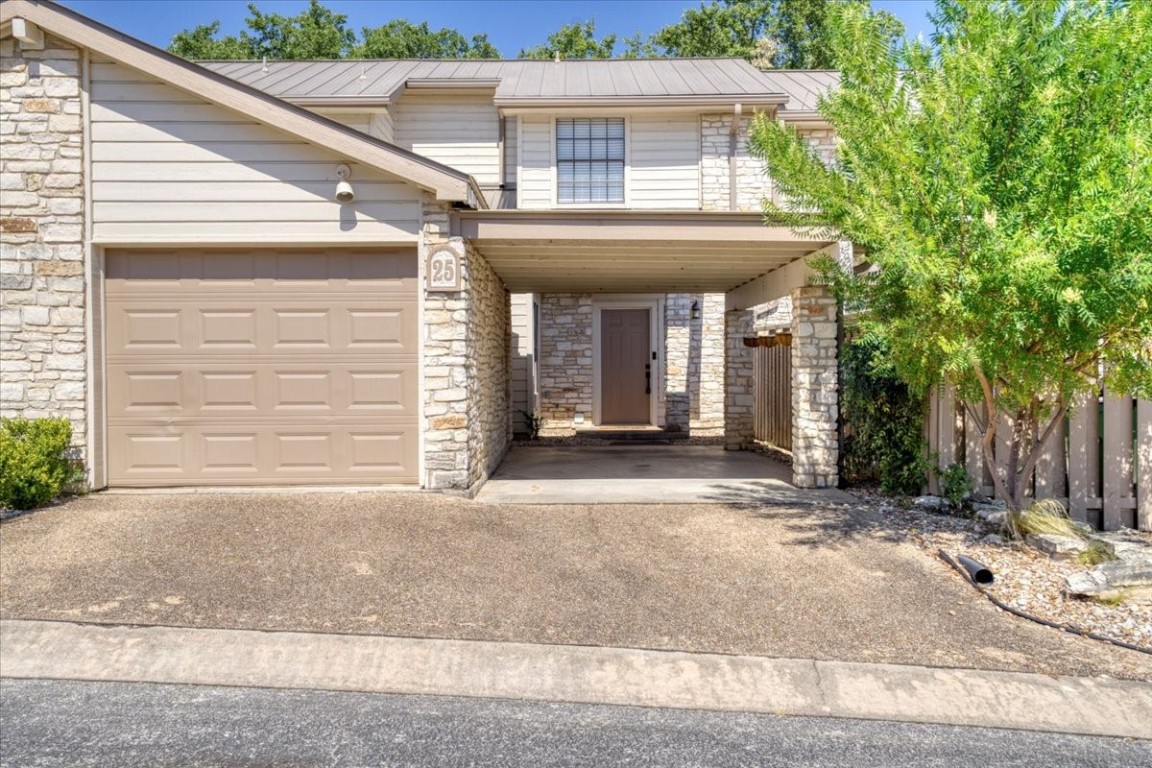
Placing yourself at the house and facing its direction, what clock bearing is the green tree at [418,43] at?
The green tree is roughly at 6 o'clock from the house.

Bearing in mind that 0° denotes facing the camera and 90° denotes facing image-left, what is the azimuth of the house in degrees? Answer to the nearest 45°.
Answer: approximately 0°

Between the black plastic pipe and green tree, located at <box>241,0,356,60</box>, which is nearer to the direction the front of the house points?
the black plastic pipe

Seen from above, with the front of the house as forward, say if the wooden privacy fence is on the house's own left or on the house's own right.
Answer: on the house's own left

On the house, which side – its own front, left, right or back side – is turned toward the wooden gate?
left

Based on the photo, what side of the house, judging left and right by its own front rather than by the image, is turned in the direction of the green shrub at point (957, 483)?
left

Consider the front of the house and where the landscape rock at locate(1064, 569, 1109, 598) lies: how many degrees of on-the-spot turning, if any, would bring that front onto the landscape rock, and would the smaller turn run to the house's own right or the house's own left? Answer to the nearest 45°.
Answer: approximately 45° to the house's own left

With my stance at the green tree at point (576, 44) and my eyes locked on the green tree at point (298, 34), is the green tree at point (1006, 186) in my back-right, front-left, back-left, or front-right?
back-left

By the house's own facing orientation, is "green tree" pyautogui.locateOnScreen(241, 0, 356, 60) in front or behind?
behind

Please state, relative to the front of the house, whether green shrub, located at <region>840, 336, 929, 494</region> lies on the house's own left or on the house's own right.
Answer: on the house's own left

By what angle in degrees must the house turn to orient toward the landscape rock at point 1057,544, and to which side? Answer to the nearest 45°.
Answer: approximately 45° to its left

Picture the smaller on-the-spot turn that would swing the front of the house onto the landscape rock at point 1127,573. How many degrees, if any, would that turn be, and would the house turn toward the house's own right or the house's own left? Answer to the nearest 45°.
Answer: approximately 45° to the house's own left
